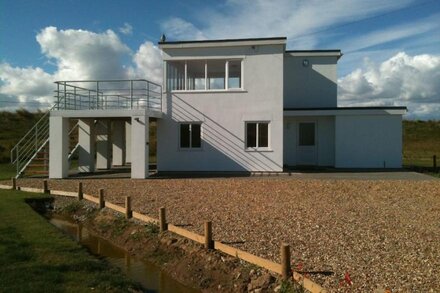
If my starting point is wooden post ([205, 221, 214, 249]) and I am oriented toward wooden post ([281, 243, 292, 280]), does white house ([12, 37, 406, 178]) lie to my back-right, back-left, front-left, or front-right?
back-left

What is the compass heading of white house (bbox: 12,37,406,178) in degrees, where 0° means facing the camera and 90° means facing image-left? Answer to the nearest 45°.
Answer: approximately 0°

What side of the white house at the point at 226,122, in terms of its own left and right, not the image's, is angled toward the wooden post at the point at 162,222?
front

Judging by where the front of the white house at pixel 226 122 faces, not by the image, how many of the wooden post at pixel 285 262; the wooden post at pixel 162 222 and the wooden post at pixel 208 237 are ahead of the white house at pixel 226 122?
3

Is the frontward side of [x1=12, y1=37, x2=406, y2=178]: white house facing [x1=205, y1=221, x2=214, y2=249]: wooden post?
yes

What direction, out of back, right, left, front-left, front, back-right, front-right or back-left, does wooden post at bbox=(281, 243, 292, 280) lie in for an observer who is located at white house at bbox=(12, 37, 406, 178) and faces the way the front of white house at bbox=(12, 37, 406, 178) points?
front
